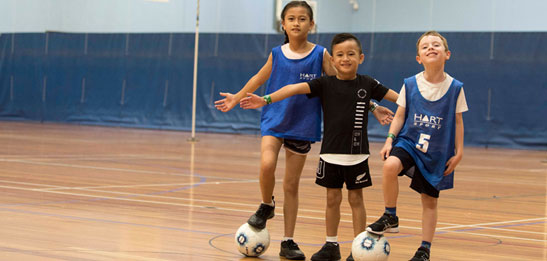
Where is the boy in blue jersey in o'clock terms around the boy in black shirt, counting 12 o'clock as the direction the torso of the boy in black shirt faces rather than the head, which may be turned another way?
The boy in blue jersey is roughly at 9 o'clock from the boy in black shirt.

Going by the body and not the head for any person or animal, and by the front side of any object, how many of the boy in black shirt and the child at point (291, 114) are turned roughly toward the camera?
2

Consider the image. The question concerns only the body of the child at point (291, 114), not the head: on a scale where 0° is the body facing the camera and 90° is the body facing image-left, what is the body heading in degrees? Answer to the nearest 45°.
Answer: approximately 0°
